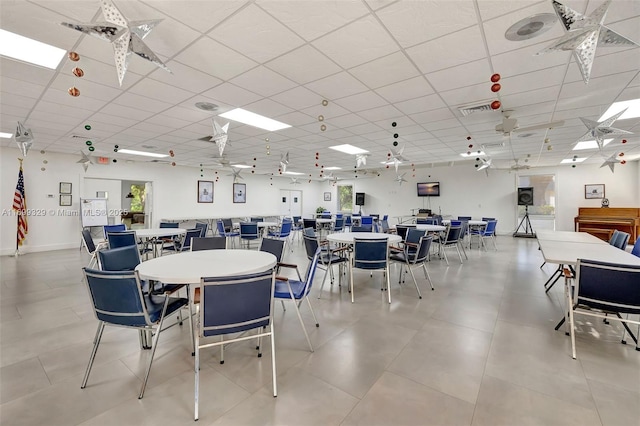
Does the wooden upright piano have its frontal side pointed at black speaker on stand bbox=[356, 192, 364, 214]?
no

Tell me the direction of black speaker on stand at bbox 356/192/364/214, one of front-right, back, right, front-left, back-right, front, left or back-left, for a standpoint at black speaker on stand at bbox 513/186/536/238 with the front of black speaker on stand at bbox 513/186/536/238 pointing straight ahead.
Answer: right

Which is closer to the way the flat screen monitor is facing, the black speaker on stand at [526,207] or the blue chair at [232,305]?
the blue chair

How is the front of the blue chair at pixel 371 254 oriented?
away from the camera

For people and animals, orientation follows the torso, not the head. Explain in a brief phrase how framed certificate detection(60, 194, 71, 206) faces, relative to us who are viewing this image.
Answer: facing the viewer

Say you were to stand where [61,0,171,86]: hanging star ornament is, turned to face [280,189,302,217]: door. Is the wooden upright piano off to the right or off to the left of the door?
right

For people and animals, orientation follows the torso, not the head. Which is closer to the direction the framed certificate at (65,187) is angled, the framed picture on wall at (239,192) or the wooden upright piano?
the wooden upright piano

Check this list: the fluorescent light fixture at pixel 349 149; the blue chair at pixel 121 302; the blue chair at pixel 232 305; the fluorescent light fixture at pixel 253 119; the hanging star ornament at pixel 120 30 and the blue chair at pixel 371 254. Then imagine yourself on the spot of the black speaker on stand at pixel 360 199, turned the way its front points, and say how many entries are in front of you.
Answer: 6

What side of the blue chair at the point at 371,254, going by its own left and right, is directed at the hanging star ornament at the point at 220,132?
left

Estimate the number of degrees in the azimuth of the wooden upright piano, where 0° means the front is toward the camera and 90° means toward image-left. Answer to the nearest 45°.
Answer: approximately 0°

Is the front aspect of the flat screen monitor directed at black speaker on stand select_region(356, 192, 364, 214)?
no

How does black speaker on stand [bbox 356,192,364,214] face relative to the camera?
toward the camera

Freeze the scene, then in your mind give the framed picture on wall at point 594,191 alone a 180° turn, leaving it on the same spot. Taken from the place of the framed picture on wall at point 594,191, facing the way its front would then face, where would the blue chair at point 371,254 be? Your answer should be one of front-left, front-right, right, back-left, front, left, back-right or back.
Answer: back

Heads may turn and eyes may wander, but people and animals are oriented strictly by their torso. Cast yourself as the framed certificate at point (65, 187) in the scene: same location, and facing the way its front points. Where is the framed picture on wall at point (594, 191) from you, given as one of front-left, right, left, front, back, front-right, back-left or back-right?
front-left

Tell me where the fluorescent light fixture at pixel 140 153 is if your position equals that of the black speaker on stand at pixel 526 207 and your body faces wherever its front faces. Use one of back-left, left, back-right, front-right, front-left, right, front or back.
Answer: front-right

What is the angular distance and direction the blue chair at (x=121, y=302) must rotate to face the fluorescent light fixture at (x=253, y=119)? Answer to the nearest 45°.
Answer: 0° — it already faces it

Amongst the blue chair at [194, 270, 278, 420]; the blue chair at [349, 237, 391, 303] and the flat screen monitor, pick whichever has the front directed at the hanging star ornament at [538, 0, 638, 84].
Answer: the flat screen monitor

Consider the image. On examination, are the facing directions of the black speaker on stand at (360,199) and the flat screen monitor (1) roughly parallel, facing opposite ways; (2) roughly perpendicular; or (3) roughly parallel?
roughly parallel

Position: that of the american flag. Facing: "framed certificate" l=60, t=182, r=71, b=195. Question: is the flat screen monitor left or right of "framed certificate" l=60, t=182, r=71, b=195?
right

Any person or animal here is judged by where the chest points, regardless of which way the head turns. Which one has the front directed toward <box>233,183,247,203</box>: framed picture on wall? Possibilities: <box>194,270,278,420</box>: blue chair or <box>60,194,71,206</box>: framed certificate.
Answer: the blue chair

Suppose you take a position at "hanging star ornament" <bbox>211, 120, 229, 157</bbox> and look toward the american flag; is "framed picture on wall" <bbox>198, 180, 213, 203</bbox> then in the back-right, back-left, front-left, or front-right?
front-right
